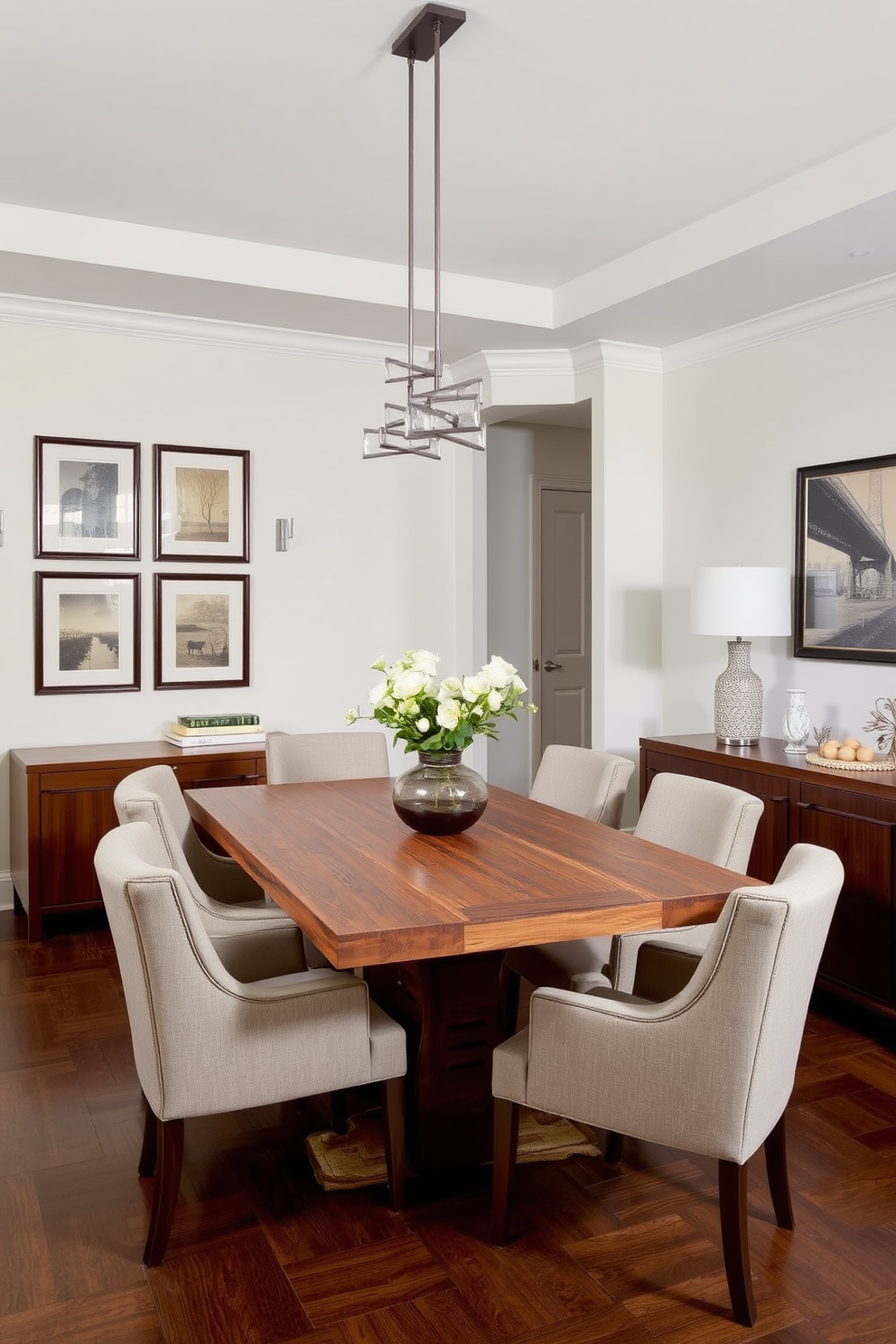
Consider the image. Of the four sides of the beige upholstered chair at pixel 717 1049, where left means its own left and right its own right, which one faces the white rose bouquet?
front

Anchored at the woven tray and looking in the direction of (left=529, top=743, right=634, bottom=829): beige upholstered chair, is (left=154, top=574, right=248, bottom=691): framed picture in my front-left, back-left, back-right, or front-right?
front-right

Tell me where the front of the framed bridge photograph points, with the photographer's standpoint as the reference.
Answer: facing the viewer and to the left of the viewer

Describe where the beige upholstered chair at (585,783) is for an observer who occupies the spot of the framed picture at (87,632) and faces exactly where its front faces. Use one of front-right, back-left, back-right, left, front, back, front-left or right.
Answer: front-left

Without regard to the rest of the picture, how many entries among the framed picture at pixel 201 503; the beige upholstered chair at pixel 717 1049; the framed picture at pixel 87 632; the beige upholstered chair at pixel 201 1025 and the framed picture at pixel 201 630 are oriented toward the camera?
3

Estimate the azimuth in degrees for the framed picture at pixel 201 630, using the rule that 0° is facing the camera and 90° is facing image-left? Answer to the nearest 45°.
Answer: approximately 0°

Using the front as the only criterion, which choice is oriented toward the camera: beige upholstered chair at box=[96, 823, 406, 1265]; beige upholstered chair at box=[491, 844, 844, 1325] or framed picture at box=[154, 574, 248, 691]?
the framed picture

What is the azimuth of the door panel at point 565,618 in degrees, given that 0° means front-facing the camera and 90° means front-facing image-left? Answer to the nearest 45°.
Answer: approximately 315°

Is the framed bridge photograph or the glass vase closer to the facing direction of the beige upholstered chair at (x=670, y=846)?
the glass vase

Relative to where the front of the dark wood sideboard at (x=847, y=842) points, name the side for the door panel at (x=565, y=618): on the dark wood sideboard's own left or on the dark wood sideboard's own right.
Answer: on the dark wood sideboard's own right

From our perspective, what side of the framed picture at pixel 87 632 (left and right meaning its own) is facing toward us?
front

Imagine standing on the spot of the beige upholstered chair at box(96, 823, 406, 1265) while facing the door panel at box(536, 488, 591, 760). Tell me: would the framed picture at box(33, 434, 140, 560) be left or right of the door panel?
left

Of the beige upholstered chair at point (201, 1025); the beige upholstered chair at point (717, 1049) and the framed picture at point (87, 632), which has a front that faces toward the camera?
the framed picture

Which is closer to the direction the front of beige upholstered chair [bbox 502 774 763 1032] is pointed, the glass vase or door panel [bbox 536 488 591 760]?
the glass vase

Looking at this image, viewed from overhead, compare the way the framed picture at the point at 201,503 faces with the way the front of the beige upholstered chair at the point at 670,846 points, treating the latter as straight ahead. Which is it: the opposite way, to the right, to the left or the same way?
to the left

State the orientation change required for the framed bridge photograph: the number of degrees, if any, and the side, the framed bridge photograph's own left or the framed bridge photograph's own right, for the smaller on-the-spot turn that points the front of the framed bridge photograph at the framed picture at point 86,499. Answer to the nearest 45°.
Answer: approximately 45° to the framed bridge photograph's own right

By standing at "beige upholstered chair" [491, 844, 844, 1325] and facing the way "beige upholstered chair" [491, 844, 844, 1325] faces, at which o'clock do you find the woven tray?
The woven tray is roughly at 2 o'clock from the beige upholstered chair.

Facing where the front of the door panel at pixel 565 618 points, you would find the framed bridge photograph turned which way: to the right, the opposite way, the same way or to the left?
to the right

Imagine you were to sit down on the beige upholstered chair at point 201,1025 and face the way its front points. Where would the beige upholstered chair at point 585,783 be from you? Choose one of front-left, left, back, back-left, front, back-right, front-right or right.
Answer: front

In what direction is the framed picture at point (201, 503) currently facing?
toward the camera
